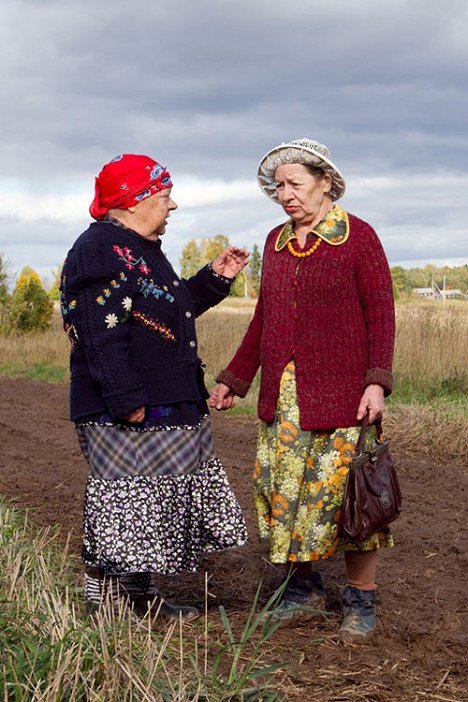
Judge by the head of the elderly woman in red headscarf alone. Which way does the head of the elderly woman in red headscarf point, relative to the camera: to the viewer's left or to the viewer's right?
to the viewer's right

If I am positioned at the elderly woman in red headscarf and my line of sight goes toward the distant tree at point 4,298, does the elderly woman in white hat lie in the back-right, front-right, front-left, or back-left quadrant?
back-right

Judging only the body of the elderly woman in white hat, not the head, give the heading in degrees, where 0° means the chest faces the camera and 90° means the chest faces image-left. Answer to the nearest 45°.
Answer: approximately 45°

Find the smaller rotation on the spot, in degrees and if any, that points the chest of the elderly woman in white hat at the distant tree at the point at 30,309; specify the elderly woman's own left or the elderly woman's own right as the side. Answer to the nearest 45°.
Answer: approximately 135° to the elderly woman's own right

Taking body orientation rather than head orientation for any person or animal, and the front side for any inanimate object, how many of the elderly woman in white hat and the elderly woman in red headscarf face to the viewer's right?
1

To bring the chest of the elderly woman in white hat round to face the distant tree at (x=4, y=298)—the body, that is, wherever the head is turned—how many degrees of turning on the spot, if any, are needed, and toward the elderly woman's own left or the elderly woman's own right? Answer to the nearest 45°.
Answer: approximately 135° to the elderly woman's own right

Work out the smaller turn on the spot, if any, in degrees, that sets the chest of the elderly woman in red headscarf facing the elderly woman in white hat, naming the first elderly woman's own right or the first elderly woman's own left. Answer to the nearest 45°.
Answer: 0° — they already face them

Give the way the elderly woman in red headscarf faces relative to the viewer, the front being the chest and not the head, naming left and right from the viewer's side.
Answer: facing to the right of the viewer
